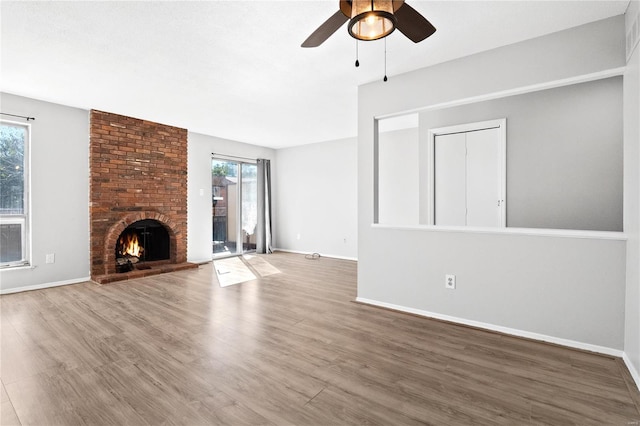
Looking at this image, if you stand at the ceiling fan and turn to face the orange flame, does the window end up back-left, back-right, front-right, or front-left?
front-left

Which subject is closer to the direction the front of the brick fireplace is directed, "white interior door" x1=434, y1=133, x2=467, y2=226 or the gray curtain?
the white interior door

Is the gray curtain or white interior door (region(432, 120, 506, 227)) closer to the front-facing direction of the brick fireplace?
the white interior door

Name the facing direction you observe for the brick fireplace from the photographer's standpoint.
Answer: facing the viewer and to the right of the viewer

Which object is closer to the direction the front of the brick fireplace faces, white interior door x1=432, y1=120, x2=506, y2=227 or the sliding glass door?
the white interior door

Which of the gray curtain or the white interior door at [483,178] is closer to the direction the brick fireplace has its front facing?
the white interior door

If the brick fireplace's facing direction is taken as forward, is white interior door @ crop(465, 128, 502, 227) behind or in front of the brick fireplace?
in front

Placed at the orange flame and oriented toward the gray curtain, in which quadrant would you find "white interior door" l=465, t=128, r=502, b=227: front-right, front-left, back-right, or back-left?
front-right

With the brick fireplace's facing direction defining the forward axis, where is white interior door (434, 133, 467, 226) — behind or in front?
in front
